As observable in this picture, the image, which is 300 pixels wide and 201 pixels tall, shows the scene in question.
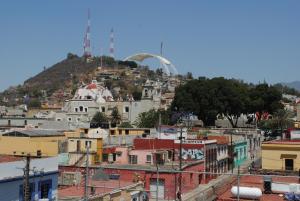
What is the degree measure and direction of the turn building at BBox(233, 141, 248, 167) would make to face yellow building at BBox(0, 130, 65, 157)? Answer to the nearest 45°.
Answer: approximately 90° to its right

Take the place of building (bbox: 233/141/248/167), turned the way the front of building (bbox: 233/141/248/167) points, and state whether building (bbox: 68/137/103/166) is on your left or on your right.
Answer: on your right

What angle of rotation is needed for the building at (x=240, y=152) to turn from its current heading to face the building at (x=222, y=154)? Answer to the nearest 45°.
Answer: approximately 45° to its right

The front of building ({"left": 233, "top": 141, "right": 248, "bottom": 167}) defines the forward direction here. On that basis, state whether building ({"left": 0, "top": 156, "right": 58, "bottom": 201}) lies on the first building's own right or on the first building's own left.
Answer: on the first building's own right

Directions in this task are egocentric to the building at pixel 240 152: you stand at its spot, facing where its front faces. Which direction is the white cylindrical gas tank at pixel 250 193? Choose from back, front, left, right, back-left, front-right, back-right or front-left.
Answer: front-right

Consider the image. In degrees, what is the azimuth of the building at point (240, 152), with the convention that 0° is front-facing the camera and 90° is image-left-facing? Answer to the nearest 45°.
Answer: approximately 315°
